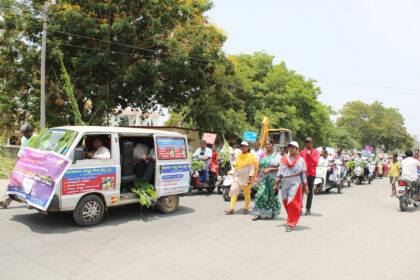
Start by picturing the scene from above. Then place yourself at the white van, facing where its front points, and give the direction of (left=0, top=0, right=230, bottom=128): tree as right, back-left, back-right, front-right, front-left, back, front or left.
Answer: back-right

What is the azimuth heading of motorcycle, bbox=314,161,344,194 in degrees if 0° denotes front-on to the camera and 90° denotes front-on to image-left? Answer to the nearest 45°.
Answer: approximately 45°

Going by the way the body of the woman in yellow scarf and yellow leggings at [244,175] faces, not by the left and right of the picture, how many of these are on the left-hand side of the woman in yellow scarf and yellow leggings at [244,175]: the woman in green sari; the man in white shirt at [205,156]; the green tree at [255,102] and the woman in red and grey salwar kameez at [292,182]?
2

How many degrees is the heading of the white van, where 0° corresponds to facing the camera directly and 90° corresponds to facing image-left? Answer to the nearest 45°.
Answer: approximately 45°

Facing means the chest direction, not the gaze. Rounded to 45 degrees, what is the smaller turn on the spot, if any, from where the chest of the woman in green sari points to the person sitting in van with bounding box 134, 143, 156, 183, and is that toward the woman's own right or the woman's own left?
approximately 45° to the woman's own right

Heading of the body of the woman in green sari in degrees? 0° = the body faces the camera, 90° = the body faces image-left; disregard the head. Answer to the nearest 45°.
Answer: approximately 45°

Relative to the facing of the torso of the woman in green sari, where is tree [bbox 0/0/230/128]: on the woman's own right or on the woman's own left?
on the woman's own right

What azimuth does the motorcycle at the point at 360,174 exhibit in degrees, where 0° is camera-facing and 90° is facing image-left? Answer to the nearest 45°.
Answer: approximately 45°

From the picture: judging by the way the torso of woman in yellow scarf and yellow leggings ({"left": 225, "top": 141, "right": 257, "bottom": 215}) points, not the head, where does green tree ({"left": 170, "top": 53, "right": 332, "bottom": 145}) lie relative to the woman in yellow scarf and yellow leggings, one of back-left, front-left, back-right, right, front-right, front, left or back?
back-right
